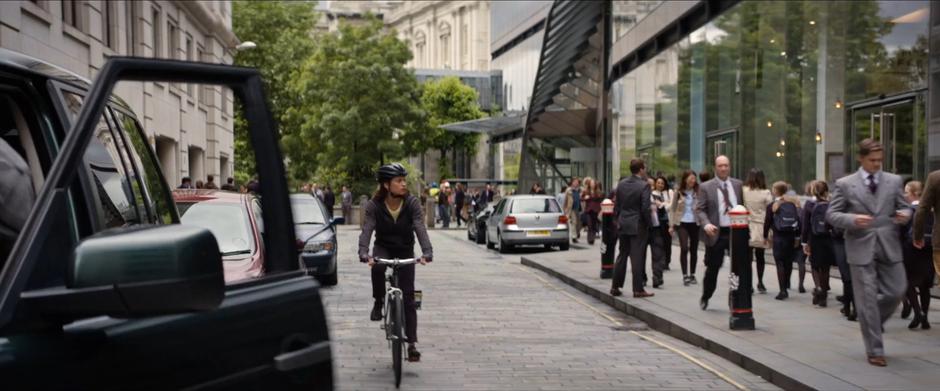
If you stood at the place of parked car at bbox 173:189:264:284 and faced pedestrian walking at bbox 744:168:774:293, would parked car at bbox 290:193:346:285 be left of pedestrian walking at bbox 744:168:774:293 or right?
left

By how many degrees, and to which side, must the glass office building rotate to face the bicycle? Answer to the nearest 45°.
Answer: approximately 45° to its left

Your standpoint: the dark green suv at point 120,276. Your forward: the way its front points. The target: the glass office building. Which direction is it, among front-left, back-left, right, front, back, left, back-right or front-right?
back

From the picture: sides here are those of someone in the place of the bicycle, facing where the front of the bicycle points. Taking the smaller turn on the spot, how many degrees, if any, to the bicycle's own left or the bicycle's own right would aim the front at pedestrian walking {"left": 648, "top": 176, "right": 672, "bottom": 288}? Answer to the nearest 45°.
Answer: approximately 135° to the bicycle's own left

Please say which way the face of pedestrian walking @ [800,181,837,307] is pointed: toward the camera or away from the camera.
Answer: away from the camera
